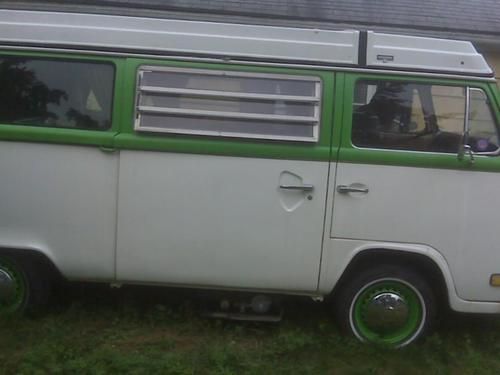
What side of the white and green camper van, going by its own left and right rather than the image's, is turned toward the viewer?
right
